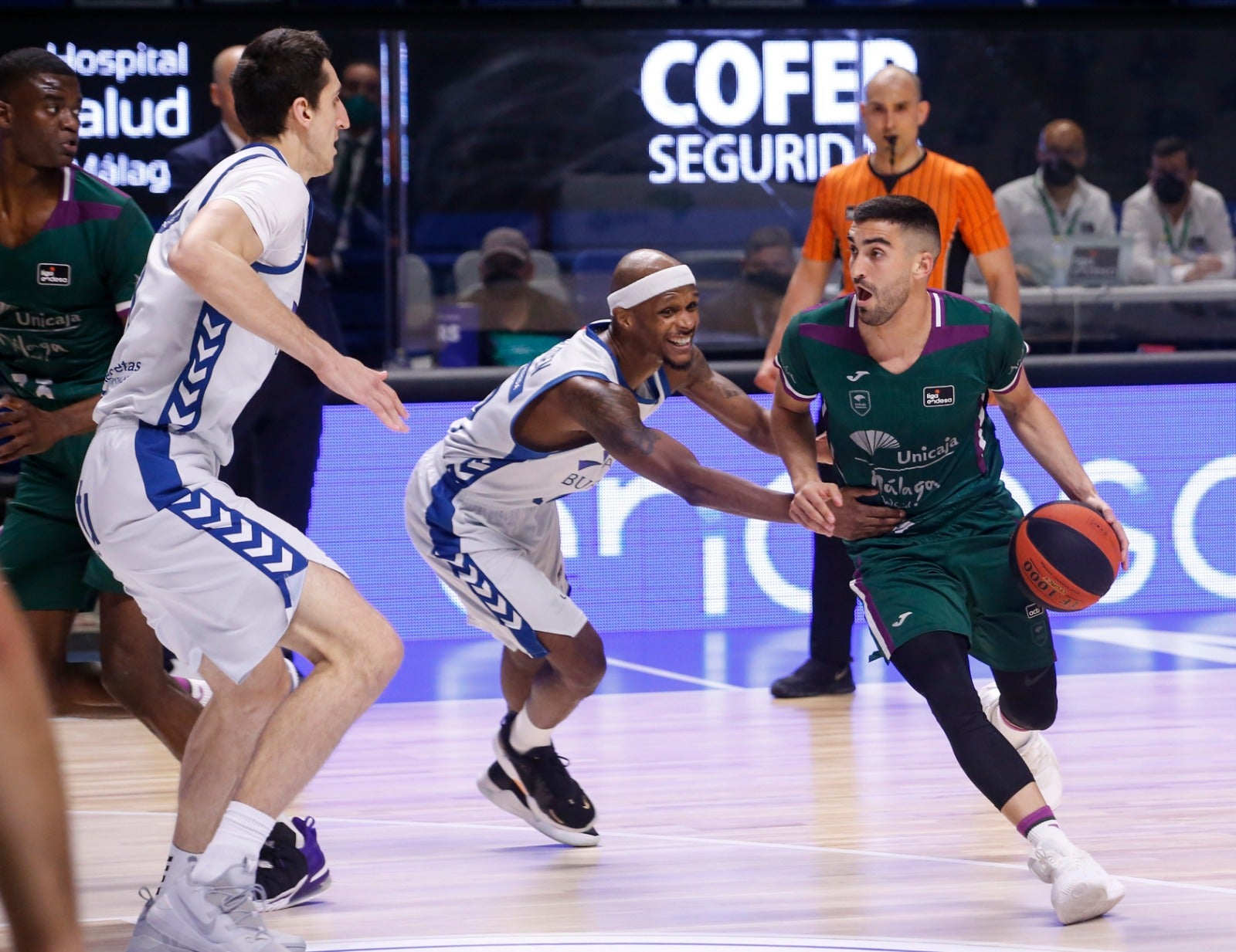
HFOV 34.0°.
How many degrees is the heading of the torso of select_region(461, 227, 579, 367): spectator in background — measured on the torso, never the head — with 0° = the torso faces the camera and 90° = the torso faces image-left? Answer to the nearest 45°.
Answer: approximately 0°

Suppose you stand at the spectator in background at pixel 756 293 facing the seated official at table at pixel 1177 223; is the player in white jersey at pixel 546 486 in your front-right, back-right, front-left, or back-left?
back-right

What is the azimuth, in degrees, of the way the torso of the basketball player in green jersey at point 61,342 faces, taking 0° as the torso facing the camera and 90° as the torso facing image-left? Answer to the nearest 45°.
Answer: approximately 0°

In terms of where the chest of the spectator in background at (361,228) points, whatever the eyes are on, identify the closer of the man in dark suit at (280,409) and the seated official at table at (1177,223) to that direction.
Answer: the man in dark suit

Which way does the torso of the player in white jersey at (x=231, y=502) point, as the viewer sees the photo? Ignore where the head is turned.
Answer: to the viewer's right

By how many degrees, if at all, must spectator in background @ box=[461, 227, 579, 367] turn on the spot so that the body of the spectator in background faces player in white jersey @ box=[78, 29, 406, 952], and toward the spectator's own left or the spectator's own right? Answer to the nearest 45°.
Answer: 0° — they already face them

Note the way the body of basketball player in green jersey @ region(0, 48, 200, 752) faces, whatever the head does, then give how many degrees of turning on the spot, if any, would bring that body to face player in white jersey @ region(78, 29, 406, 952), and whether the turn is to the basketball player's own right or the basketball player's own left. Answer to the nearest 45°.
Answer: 0° — they already face them

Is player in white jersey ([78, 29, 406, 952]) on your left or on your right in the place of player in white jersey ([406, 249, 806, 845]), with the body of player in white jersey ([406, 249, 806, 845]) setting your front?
on your right

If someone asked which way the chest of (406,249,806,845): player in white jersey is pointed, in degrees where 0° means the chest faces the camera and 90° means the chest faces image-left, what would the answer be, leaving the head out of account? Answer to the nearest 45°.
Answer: approximately 315°
